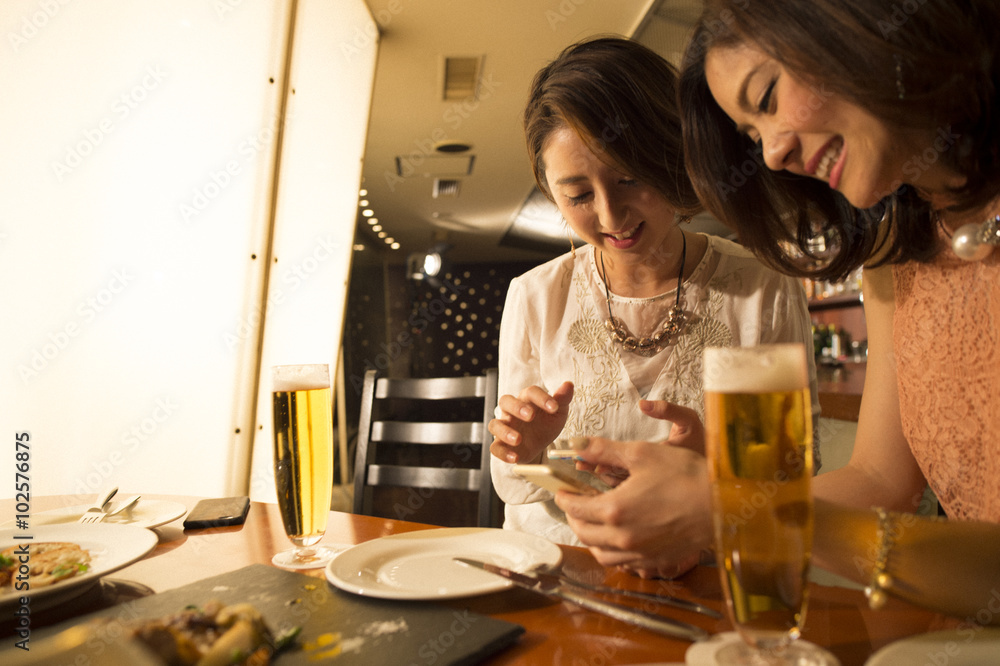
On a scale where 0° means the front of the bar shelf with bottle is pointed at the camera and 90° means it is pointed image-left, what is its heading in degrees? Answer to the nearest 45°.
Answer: approximately 0°

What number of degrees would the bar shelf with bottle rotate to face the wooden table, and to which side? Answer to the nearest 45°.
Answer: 0° — it already faces it

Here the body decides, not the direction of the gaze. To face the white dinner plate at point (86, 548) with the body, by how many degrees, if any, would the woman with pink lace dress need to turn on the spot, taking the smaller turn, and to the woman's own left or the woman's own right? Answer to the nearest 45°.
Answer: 0° — they already face it

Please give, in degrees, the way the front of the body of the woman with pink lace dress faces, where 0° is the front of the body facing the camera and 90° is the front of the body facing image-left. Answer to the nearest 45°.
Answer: approximately 45°

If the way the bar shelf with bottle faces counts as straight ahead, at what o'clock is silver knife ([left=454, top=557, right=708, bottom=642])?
The silver knife is roughly at 12 o'clock from the bar shelf with bottle.
